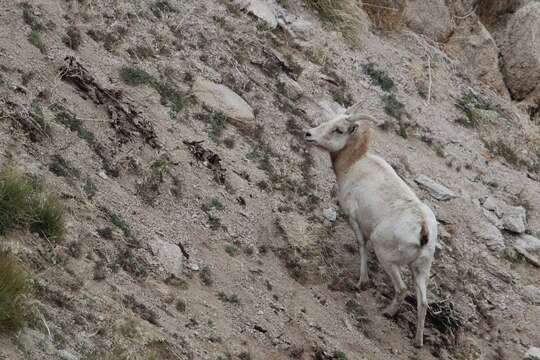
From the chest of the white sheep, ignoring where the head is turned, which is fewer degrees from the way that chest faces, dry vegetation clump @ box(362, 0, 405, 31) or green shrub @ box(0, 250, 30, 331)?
the dry vegetation clump

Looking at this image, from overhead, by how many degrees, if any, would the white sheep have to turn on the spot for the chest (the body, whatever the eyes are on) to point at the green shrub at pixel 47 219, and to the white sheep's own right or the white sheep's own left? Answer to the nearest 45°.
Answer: approximately 90° to the white sheep's own left

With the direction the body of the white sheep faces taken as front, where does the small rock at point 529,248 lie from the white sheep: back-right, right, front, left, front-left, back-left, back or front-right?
right

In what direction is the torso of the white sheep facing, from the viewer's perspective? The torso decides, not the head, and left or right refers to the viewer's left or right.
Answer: facing away from the viewer and to the left of the viewer

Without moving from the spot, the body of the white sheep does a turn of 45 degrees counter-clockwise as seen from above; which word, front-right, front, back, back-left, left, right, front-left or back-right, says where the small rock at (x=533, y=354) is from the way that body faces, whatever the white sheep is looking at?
back

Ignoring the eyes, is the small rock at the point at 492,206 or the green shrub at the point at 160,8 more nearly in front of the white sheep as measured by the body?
the green shrub

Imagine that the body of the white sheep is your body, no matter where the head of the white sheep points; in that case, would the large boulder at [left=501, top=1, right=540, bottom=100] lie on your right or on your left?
on your right

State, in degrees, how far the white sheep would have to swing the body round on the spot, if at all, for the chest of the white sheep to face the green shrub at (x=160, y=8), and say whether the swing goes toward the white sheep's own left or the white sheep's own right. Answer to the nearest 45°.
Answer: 0° — it already faces it

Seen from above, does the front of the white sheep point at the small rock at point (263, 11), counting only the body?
yes

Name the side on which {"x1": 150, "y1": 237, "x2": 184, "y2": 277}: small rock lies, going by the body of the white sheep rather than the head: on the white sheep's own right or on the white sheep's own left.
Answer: on the white sheep's own left

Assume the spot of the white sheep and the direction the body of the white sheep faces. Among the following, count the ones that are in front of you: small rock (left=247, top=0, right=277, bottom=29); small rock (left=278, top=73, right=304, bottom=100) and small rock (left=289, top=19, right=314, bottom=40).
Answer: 3

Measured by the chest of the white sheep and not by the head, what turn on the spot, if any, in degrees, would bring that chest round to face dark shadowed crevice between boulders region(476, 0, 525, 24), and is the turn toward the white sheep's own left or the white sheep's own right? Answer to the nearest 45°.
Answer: approximately 45° to the white sheep's own right
